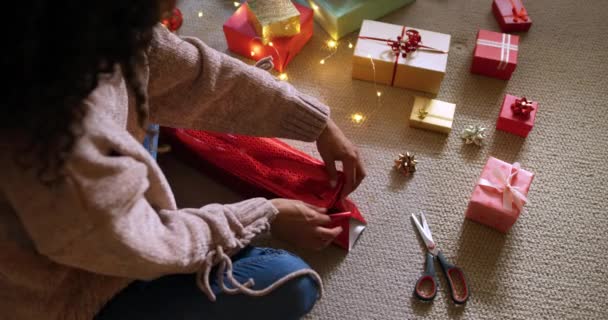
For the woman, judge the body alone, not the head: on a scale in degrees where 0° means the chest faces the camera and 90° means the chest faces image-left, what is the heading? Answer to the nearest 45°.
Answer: approximately 270°

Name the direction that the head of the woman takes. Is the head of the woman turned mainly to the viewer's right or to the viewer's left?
to the viewer's right

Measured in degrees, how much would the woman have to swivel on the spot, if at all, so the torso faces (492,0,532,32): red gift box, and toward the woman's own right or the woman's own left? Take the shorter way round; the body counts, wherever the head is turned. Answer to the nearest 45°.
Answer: approximately 45° to the woman's own left

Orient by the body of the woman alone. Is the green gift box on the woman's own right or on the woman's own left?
on the woman's own left
